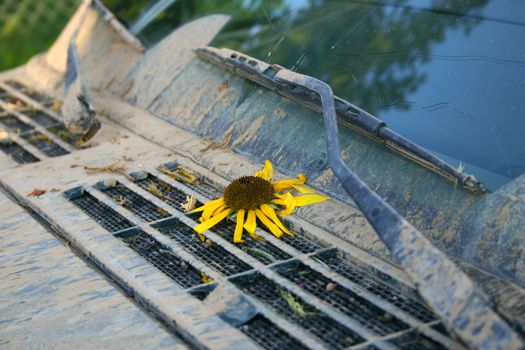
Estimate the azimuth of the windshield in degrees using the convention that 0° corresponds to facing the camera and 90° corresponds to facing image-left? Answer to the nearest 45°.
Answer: approximately 45°
